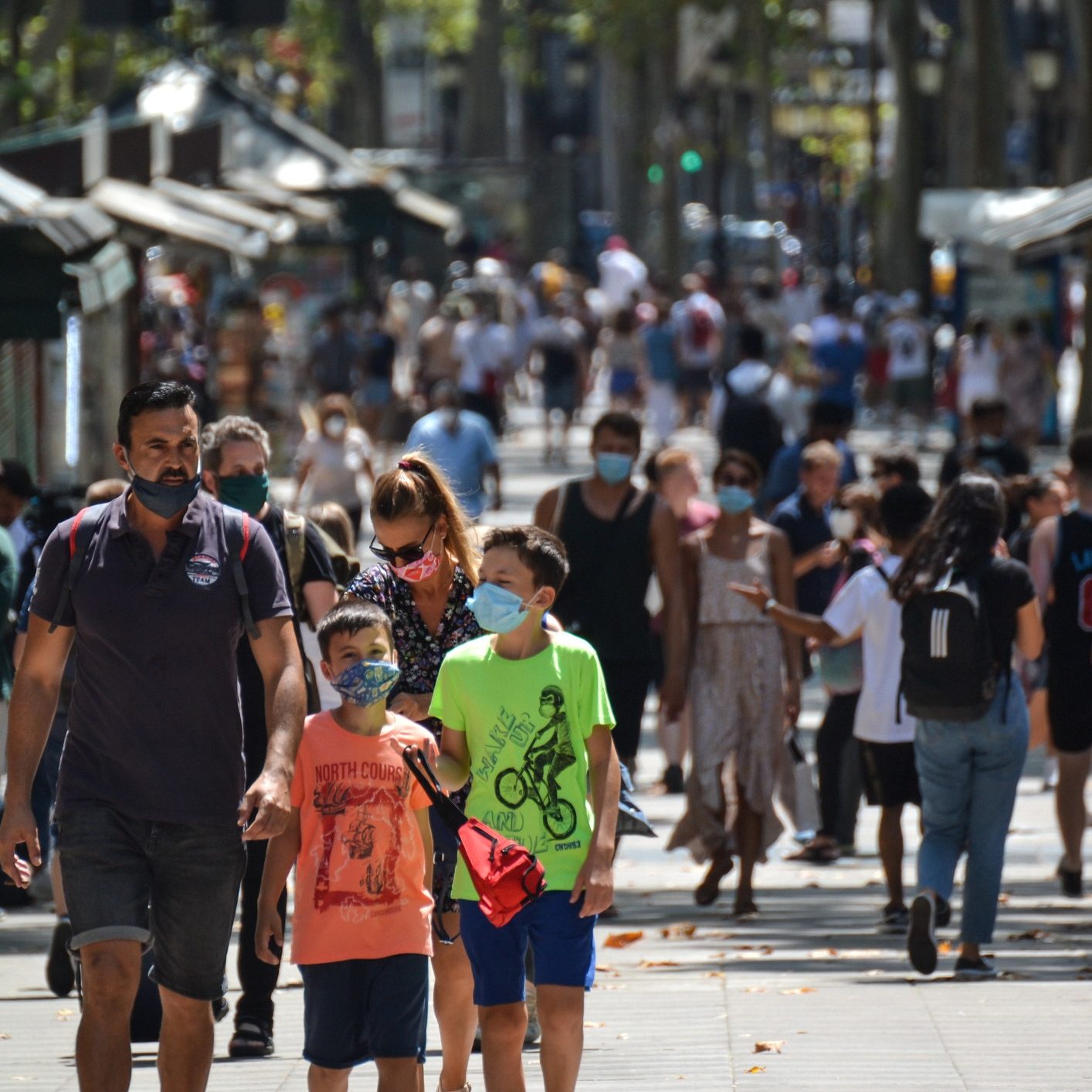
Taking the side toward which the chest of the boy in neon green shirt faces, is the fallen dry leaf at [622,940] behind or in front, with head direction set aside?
behind

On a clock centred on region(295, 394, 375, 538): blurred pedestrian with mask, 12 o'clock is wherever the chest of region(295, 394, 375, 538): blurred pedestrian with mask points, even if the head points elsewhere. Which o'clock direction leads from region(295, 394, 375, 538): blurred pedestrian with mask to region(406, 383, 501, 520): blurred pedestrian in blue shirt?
region(406, 383, 501, 520): blurred pedestrian in blue shirt is roughly at 10 o'clock from region(295, 394, 375, 538): blurred pedestrian with mask.

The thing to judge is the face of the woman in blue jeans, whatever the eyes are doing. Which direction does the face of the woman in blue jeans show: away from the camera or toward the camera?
away from the camera

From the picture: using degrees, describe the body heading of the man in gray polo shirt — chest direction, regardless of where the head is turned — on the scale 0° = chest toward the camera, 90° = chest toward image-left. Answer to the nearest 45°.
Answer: approximately 0°

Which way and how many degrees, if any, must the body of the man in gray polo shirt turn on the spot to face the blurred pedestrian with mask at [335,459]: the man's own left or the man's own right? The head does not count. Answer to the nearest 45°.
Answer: approximately 180°
